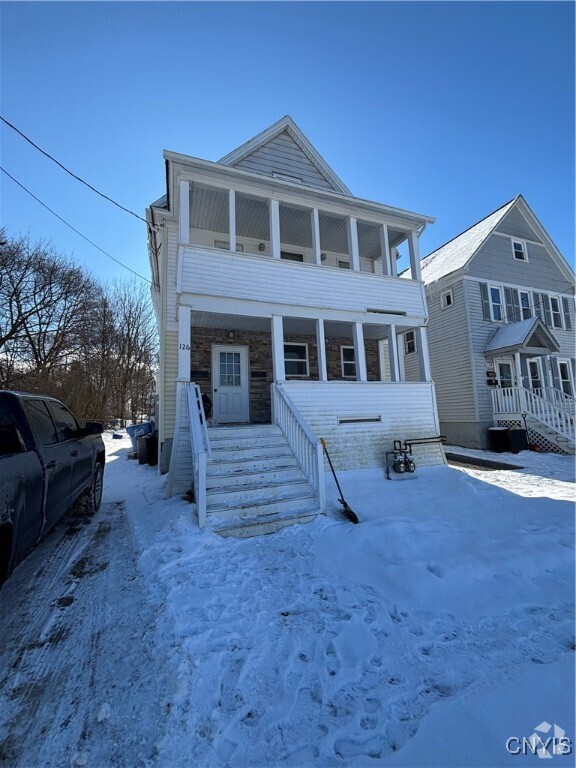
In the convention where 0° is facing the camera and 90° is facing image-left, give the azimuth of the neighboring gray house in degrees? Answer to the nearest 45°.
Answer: approximately 315°

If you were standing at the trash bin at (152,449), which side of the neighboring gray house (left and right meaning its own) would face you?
right

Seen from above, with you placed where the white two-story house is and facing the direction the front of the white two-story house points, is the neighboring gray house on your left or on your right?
on your left

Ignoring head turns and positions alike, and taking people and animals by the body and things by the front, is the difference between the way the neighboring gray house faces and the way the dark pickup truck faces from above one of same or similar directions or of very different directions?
very different directions

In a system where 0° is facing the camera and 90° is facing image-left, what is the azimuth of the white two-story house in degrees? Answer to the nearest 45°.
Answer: approximately 315°

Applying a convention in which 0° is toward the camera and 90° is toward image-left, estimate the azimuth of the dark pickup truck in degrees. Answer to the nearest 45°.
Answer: approximately 225°

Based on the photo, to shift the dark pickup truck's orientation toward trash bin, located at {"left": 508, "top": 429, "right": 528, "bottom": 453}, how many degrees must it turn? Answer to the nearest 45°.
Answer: approximately 45° to its right

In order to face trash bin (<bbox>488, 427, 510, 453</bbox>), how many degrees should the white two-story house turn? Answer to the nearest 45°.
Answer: approximately 90° to its left
